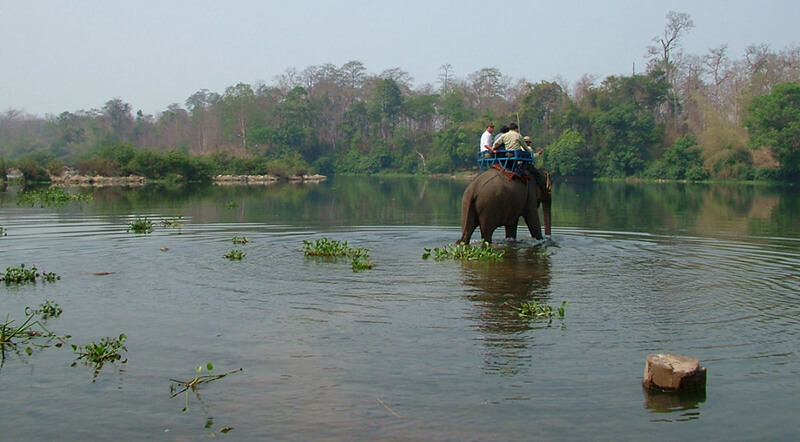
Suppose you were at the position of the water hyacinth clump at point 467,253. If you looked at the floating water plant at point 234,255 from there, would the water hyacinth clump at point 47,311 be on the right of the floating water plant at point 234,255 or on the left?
left

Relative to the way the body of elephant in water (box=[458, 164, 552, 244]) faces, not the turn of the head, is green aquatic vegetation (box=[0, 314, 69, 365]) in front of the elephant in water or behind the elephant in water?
behind

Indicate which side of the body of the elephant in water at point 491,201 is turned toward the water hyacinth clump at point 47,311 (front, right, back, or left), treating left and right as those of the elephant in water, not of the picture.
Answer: back

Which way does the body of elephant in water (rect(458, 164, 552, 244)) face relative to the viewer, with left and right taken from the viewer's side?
facing away from the viewer and to the right of the viewer

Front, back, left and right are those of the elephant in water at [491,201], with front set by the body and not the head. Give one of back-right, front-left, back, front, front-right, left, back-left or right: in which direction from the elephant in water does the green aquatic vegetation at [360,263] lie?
back

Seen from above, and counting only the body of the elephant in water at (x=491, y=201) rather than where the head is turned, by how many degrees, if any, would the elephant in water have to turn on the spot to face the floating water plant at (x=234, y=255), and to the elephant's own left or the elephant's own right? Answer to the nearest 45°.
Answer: approximately 135° to the elephant's own left

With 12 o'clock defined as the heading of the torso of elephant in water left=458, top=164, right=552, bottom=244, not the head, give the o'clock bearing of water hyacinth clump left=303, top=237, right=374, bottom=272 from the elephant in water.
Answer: The water hyacinth clump is roughly at 7 o'clock from the elephant in water.

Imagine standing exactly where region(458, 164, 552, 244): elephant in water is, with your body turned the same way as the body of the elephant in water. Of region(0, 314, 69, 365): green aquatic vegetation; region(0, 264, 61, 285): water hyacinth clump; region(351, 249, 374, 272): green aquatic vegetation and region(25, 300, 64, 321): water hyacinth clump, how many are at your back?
4

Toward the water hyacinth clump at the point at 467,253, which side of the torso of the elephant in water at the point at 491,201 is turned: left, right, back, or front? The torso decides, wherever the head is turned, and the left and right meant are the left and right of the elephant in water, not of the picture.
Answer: back

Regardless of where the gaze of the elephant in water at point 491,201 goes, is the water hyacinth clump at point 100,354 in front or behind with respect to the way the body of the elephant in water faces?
behind

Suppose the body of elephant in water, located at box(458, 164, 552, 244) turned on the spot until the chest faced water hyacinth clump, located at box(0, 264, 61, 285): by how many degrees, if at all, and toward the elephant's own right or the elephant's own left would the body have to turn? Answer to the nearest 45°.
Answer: approximately 180°

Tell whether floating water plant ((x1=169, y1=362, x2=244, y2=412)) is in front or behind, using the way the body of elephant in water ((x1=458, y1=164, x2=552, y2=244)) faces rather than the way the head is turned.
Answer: behind
